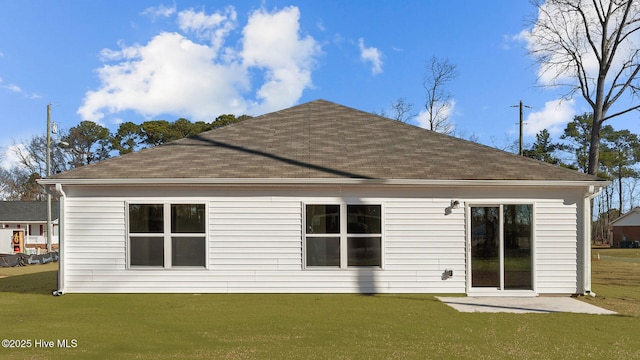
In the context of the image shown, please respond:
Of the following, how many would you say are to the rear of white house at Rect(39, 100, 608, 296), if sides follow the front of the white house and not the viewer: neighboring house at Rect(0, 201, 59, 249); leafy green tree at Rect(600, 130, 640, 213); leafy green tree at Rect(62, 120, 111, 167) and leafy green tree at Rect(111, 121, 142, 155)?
0

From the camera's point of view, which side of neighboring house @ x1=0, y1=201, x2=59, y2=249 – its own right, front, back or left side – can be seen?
front

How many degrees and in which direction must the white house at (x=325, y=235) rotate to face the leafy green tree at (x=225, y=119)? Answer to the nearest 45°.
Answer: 0° — it already faces it

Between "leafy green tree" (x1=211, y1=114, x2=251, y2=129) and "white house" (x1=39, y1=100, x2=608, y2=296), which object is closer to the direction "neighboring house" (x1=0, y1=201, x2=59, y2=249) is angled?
the white house

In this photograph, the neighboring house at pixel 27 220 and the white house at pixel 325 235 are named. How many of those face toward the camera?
1

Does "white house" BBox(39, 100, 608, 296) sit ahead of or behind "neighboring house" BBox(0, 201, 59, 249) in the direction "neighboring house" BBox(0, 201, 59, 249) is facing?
ahead

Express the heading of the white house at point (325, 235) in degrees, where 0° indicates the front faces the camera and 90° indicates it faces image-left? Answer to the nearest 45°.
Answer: approximately 180°

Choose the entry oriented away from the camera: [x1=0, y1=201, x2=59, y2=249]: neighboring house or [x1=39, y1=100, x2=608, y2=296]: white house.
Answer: the white house
